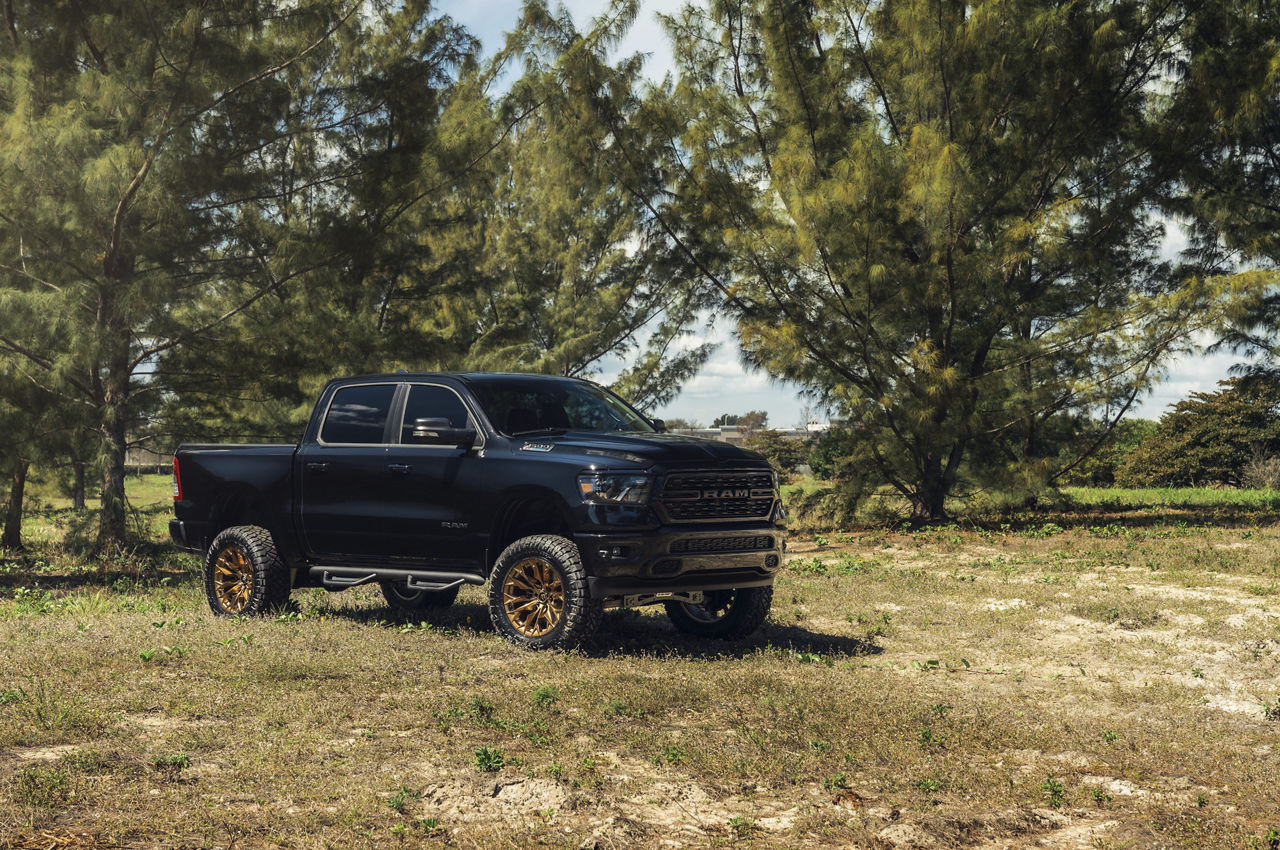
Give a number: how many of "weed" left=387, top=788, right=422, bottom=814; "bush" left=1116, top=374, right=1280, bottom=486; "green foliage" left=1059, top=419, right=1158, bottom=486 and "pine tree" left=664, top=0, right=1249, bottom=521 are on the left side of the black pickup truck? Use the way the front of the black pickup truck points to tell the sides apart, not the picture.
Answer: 3

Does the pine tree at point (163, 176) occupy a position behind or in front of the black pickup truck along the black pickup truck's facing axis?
behind

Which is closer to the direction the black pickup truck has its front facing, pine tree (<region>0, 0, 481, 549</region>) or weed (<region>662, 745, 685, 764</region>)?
the weed

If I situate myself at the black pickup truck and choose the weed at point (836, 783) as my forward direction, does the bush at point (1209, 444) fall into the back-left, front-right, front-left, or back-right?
back-left

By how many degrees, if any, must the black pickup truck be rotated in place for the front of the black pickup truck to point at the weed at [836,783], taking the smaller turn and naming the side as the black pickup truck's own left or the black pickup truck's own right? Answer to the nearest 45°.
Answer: approximately 45° to the black pickup truck's own right

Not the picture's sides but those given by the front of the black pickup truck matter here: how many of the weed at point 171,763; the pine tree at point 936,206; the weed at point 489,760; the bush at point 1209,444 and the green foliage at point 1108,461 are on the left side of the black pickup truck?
3

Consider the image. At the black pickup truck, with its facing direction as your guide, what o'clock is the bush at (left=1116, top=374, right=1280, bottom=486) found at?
The bush is roughly at 9 o'clock from the black pickup truck.

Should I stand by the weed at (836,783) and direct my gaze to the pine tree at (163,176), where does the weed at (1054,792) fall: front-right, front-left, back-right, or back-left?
back-right

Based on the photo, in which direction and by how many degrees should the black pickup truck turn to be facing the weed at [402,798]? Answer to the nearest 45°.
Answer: approximately 45° to its right

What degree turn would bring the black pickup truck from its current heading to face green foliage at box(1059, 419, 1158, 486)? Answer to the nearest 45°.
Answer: approximately 90° to its left

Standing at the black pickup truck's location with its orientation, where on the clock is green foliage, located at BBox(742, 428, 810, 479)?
The green foliage is roughly at 8 o'clock from the black pickup truck.

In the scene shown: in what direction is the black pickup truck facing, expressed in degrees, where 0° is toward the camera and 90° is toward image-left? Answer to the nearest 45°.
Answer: approximately 315°

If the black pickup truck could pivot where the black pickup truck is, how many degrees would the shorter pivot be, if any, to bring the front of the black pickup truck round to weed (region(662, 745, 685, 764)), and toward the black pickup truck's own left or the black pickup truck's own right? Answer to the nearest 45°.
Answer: approximately 45° to the black pickup truck's own right
